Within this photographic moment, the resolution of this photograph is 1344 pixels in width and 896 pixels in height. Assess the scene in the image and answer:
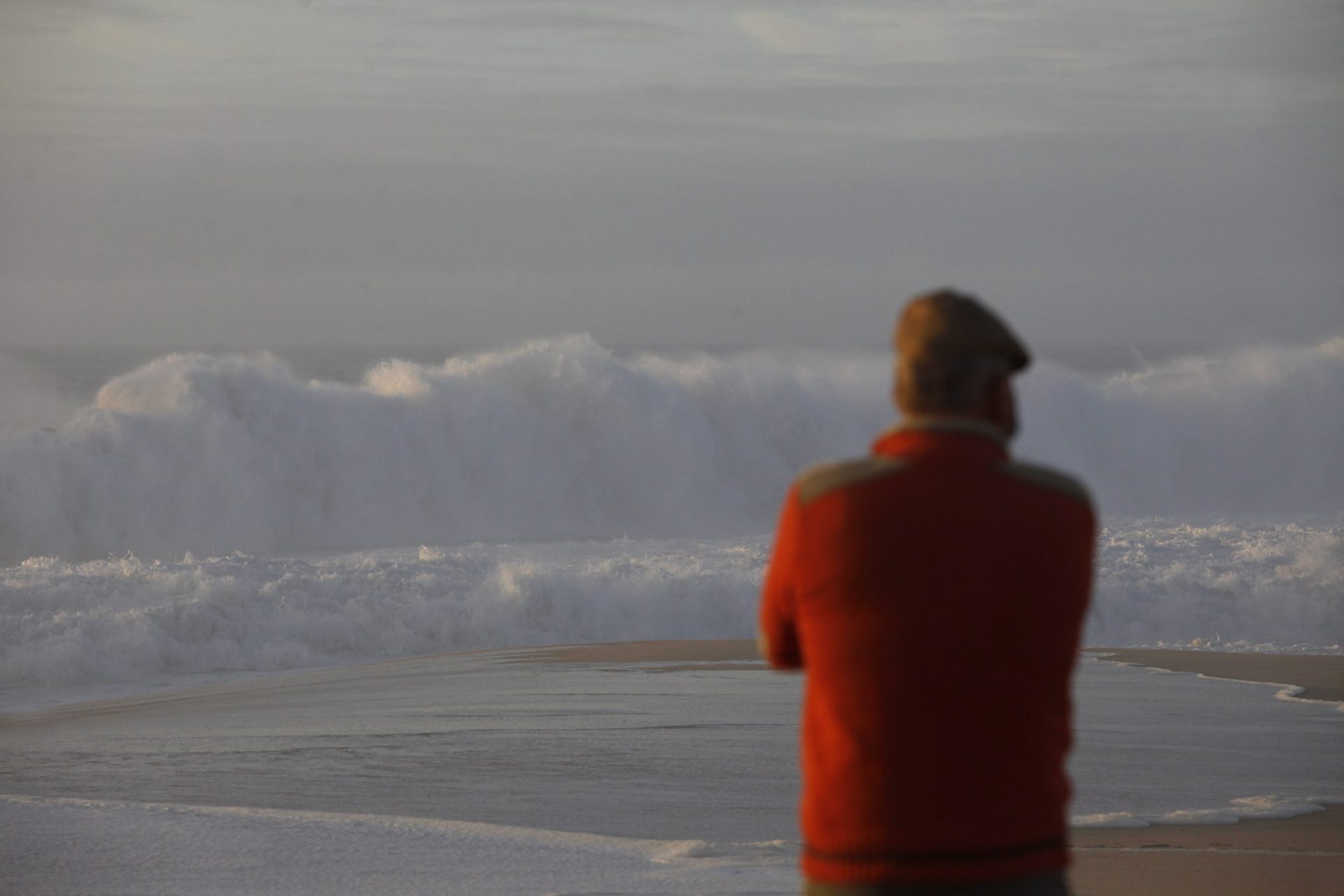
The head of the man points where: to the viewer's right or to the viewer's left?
to the viewer's right

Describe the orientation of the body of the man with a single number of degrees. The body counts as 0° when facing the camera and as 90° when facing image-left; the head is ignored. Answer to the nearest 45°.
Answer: approximately 180°
